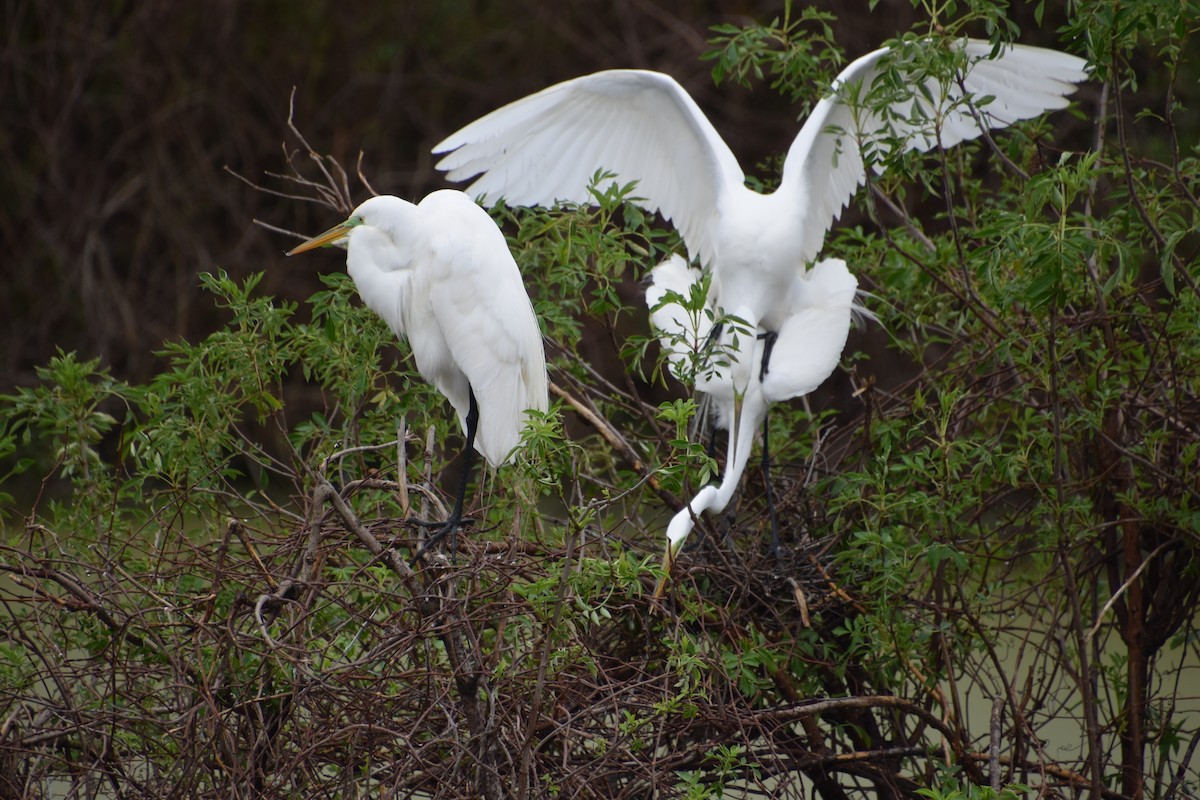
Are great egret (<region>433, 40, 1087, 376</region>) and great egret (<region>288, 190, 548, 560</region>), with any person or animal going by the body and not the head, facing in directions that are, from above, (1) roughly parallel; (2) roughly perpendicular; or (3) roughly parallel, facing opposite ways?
roughly perpendicular

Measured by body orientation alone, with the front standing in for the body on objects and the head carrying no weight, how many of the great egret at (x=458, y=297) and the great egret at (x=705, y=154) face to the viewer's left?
1

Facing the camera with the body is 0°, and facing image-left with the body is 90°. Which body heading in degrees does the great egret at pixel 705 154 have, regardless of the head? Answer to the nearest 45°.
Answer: approximately 0°

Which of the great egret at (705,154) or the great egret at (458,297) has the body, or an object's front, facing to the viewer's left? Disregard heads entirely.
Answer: the great egret at (458,297)

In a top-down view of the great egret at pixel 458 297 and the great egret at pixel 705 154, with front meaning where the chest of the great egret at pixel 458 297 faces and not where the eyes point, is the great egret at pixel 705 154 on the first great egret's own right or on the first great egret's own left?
on the first great egret's own right

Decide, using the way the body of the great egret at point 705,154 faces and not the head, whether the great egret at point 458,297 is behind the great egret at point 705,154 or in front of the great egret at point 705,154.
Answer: in front

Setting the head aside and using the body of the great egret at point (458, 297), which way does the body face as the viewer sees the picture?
to the viewer's left
